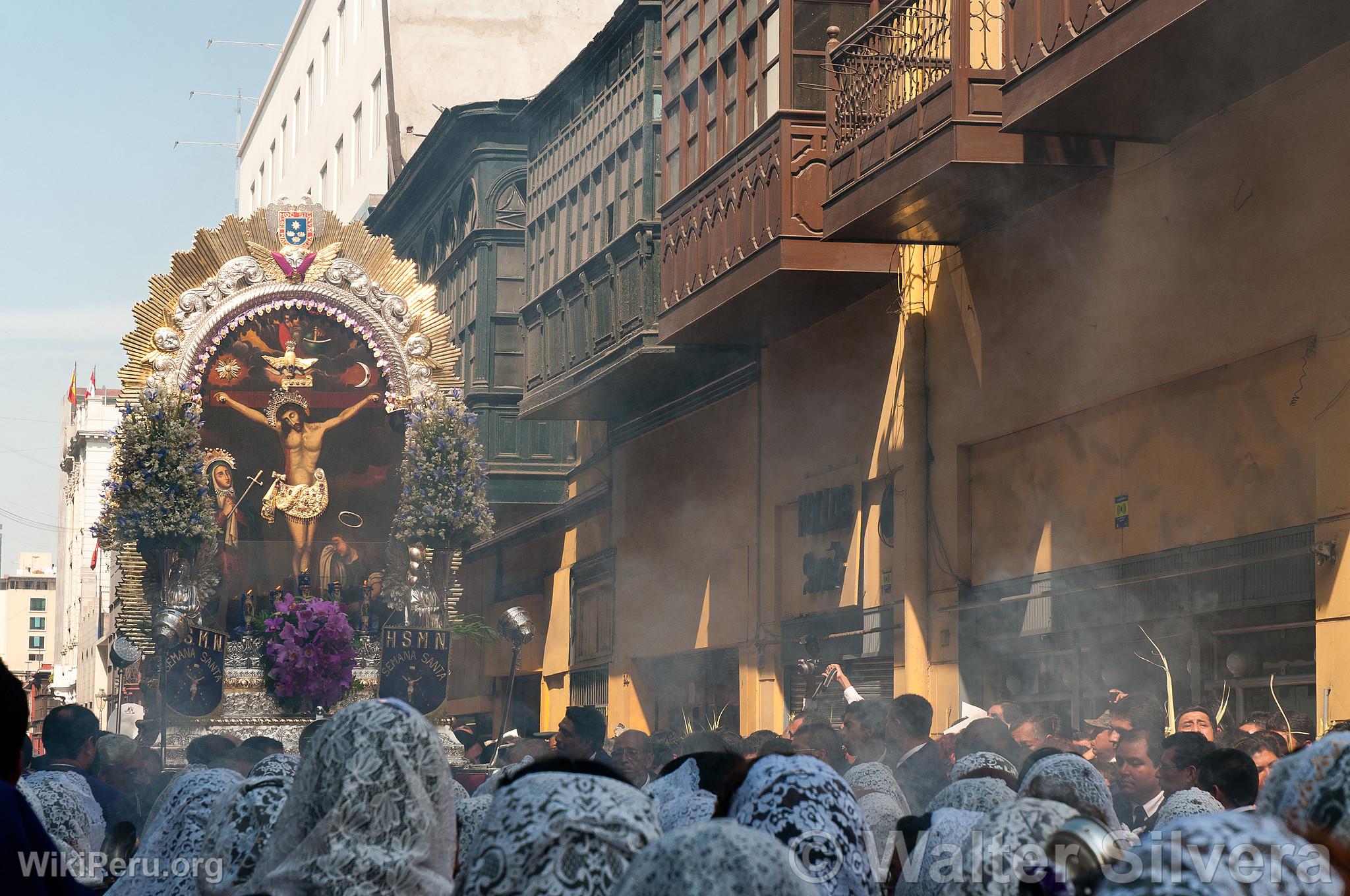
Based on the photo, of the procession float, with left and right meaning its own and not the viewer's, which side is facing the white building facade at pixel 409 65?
back

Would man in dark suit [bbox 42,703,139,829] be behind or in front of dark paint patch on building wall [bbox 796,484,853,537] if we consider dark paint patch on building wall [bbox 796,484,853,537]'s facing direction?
in front

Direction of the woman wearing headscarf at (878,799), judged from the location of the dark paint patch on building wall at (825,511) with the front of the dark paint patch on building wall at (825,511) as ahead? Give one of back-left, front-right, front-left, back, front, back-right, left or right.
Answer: front-left

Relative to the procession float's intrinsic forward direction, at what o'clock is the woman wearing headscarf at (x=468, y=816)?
The woman wearing headscarf is roughly at 12 o'clock from the procession float.

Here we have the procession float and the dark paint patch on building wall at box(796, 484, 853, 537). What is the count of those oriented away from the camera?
0

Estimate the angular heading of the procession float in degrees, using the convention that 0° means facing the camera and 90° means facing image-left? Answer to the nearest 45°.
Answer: approximately 0°
